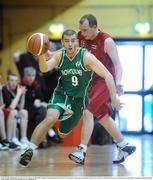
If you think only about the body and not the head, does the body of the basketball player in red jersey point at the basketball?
yes

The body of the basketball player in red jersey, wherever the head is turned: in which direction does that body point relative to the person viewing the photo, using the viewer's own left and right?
facing the viewer and to the left of the viewer

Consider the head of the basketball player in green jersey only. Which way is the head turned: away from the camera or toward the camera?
toward the camera

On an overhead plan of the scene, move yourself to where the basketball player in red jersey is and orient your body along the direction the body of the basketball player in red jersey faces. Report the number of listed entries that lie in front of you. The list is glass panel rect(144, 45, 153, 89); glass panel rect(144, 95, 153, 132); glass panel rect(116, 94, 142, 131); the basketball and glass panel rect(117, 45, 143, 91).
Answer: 1

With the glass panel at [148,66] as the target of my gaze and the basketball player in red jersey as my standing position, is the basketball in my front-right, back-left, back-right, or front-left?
back-left

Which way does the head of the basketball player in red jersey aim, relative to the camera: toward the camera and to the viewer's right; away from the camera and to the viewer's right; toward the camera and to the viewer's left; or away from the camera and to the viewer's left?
toward the camera and to the viewer's left

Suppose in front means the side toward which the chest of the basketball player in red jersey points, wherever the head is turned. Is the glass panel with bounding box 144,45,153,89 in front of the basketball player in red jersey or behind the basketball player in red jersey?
behind

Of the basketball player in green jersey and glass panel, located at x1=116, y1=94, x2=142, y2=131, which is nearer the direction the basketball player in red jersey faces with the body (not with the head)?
the basketball player in green jersey

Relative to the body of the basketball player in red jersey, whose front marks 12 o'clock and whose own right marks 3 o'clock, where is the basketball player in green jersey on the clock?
The basketball player in green jersey is roughly at 12 o'clock from the basketball player in red jersey.

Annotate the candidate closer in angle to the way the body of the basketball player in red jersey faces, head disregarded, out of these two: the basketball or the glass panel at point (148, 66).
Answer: the basketball

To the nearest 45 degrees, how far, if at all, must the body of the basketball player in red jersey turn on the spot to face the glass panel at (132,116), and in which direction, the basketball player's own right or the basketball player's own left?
approximately 135° to the basketball player's own right
